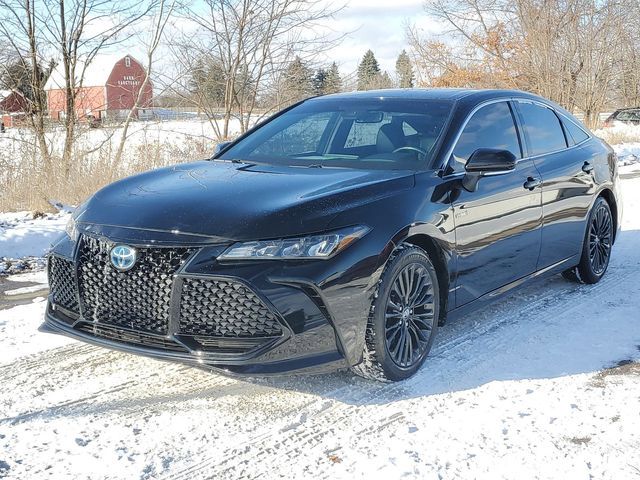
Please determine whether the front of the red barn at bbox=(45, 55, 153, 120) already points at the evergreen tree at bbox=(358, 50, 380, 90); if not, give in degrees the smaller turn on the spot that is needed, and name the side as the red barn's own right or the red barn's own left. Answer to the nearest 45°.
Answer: approximately 45° to the red barn's own left

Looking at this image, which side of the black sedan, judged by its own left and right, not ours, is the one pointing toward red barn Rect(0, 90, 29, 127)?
right

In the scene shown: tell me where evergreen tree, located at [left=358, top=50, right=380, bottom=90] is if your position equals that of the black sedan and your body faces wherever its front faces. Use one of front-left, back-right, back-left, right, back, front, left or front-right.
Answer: back-right

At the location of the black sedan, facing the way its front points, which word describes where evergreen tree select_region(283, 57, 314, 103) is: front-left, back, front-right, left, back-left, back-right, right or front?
back-right

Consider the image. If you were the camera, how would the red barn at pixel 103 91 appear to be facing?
facing the viewer and to the right of the viewer

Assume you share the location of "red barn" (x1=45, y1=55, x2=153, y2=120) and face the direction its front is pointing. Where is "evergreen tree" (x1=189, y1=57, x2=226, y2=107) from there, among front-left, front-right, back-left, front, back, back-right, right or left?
front-left

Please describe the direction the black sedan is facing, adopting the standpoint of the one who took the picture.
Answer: facing the viewer and to the left of the viewer

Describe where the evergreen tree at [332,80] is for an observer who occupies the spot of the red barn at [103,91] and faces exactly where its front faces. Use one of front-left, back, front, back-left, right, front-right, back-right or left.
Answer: front-left

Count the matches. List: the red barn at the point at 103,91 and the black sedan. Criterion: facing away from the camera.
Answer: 0

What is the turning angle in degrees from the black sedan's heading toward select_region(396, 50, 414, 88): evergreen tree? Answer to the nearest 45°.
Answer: approximately 135° to its right

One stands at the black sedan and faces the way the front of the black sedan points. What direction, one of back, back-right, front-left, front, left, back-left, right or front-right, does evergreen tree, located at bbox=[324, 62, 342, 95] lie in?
back-right

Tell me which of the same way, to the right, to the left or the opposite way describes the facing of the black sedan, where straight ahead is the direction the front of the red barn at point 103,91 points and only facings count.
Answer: to the right

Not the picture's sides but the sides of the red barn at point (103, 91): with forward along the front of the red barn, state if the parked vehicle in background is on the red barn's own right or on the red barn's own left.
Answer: on the red barn's own left

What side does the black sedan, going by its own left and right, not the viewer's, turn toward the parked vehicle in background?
back

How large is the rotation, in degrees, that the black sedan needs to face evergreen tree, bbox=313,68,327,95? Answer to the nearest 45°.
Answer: approximately 135° to its right
